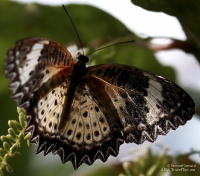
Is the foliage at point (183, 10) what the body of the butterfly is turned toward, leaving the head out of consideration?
no

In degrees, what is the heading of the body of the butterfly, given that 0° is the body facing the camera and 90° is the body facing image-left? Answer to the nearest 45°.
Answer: approximately 180°
